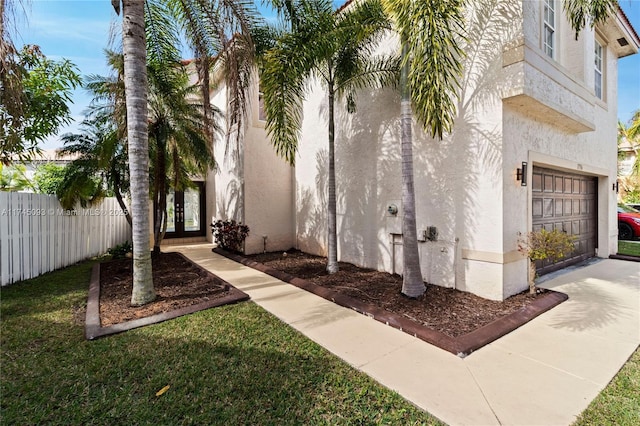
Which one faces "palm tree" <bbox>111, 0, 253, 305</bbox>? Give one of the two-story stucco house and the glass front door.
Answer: the glass front door

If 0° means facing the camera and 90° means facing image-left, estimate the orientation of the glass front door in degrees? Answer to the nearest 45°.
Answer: approximately 0°

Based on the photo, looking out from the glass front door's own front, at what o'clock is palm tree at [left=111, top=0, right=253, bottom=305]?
The palm tree is roughly at 12 o'clock from the glass front door.

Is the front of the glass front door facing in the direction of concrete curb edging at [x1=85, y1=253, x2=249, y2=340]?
yes

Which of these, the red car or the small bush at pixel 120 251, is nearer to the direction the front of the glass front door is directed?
the small bush

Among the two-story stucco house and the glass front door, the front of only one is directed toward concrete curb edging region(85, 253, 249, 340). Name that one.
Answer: the glass front door

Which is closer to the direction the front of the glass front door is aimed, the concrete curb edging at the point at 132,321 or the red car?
the concrete curb edging

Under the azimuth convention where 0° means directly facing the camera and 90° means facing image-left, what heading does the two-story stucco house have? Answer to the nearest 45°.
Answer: approximately 315°
